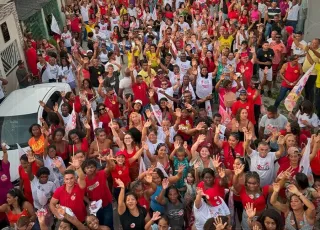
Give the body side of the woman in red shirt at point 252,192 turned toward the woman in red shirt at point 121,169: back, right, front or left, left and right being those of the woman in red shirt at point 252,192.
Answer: right

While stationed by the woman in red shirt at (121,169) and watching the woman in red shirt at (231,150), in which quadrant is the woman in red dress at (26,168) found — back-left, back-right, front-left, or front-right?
back-left

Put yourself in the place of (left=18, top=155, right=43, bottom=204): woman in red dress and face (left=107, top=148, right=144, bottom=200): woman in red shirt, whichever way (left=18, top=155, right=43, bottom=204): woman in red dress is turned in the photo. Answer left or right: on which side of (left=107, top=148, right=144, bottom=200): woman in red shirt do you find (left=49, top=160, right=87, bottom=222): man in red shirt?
right

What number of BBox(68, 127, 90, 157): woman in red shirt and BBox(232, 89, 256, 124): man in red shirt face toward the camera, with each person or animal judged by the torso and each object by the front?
2

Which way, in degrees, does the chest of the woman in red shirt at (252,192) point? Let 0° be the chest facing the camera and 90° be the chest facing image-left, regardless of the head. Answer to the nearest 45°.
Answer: approximately 0°

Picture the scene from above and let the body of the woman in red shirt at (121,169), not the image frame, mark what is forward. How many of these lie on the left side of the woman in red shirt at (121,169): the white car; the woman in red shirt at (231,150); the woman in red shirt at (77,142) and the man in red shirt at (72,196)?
1

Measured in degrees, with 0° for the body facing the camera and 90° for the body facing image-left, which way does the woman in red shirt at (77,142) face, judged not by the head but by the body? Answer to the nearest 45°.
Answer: approximately 0°

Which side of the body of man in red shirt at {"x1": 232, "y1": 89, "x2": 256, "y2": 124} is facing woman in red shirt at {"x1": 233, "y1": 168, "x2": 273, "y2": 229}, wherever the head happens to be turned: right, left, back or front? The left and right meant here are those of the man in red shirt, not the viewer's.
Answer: front
